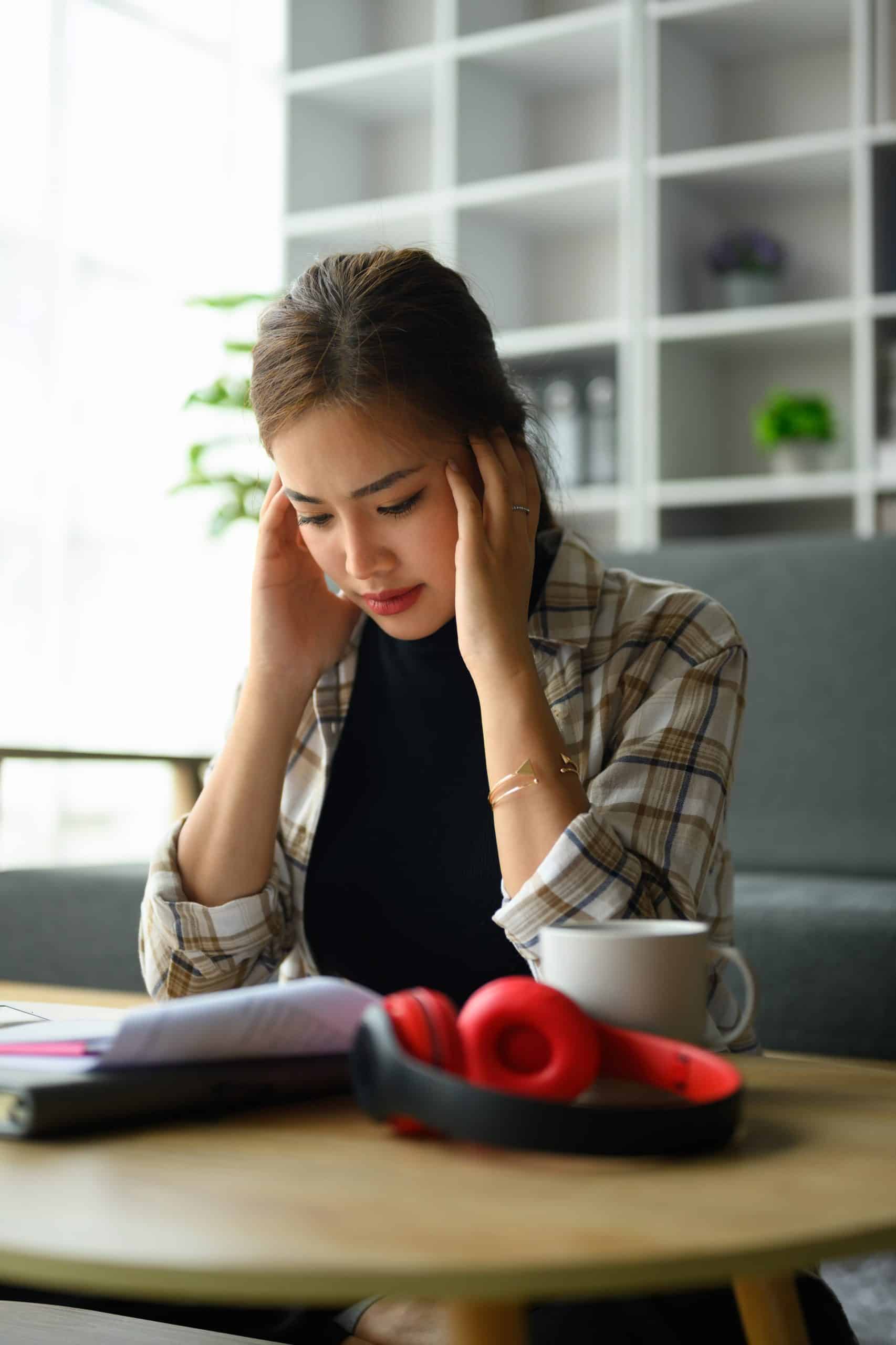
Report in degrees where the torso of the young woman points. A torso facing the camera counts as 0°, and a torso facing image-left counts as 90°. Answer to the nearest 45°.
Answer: approximately 45°

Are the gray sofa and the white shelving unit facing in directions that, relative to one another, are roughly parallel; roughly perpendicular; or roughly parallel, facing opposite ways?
roughly parallel

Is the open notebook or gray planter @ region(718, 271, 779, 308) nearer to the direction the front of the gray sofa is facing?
the open notebook

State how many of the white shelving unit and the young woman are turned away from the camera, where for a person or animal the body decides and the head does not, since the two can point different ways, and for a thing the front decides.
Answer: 0

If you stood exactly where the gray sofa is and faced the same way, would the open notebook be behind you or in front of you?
in front

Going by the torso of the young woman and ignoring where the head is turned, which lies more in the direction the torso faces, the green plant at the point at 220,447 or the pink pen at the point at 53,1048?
the pink pen

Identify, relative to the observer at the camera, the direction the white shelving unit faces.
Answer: facing the viewer and to the left of the viewer

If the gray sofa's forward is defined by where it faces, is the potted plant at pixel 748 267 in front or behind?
behind

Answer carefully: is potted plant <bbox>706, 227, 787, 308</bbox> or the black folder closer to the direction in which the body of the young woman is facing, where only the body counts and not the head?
the black folder

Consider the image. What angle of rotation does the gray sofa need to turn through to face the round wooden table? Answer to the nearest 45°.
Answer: approximately 45° to its left

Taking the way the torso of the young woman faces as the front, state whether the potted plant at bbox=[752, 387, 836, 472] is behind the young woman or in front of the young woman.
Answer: behind

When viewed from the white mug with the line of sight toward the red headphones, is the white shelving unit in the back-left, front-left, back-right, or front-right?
back-right
